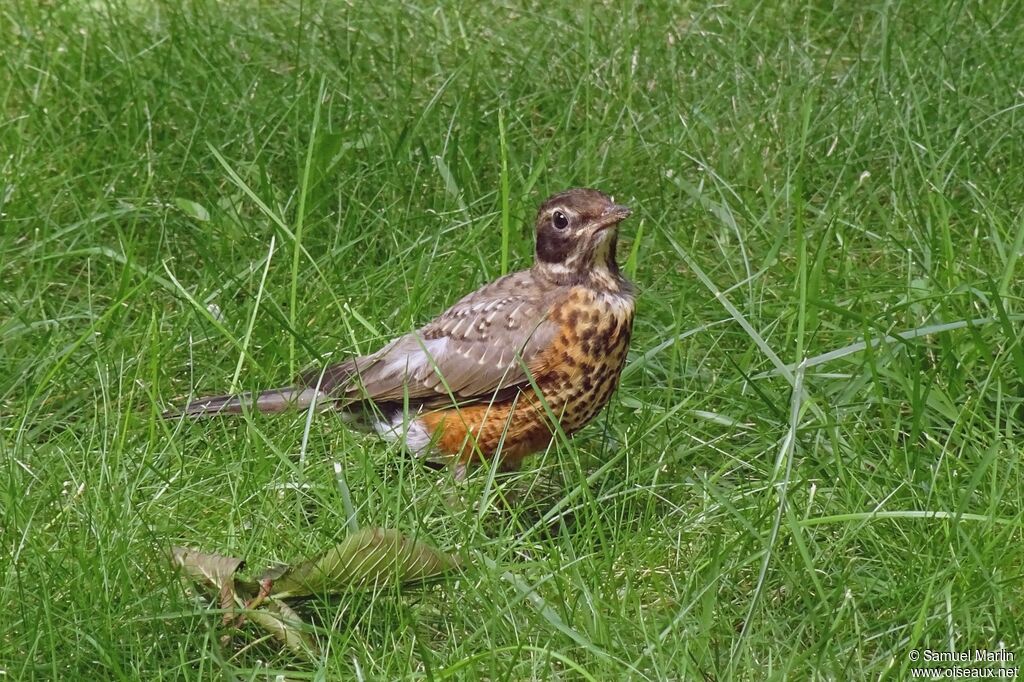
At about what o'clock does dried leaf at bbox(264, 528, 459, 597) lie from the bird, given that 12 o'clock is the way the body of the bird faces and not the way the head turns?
The dried leaf is roughly at 4 o'clock from the bird.

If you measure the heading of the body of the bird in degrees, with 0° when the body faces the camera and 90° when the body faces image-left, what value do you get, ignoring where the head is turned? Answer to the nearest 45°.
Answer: approximately 270°
